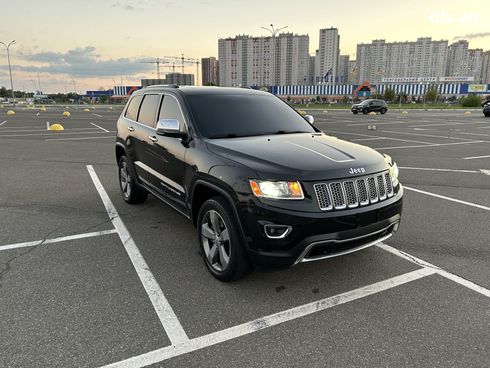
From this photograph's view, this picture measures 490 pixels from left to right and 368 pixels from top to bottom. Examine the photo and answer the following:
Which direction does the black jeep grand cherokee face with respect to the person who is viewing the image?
facing the viewer and to the right of the viewer

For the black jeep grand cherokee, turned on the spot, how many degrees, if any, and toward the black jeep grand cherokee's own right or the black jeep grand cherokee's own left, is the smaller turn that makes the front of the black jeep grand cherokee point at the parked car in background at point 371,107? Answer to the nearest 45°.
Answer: approximately 135° to the black jeep grand cherokee's own left
